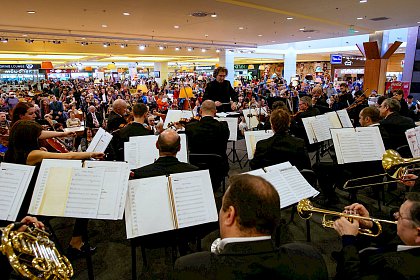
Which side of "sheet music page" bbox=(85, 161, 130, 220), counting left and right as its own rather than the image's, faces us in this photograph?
front

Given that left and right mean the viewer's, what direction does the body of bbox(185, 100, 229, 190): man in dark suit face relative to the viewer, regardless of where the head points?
facing away from the viewer

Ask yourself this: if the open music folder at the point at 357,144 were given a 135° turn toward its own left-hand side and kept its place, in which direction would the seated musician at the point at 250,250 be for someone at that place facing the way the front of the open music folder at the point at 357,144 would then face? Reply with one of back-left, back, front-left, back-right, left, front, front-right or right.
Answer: back-right

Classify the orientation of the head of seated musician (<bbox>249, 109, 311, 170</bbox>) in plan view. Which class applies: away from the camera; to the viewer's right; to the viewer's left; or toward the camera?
away from the camera

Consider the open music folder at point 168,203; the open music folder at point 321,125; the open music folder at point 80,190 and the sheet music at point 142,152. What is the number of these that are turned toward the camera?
4

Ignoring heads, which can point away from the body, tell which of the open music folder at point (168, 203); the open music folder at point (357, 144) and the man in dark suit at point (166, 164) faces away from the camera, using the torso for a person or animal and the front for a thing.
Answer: the man in dark suit

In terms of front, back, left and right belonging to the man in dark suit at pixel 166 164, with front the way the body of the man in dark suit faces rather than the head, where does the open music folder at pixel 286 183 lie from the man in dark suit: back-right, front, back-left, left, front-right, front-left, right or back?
right

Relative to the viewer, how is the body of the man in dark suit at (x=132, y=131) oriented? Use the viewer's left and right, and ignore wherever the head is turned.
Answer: facing away from the viewer and to the right of the viewer

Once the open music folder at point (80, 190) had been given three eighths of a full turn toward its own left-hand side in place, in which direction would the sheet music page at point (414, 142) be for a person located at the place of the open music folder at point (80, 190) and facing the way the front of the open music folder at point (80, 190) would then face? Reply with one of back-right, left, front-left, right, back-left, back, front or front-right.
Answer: front-right

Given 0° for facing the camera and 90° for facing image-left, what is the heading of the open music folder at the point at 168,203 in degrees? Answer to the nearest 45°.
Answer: approximately 0°

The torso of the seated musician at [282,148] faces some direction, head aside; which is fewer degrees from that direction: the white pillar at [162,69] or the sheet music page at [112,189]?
the white pillar

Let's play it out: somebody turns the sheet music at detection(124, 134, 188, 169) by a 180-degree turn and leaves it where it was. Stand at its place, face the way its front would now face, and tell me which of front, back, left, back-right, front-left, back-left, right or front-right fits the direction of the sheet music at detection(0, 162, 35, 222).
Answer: back-left

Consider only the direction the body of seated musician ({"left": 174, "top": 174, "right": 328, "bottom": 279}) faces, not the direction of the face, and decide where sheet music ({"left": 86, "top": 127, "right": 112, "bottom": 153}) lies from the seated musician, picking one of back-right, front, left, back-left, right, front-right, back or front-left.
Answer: front

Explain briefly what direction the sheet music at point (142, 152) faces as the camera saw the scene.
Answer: facing the viewer

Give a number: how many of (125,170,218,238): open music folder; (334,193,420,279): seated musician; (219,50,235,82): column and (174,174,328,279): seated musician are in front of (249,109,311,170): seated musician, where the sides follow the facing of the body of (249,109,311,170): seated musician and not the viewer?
1

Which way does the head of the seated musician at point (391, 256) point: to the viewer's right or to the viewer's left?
to the viewer's left

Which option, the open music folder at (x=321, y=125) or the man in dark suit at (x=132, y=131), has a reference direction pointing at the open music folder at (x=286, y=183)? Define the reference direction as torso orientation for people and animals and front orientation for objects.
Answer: the open music folder at (x=321, y=125)

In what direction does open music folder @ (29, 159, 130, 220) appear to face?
toward the camera

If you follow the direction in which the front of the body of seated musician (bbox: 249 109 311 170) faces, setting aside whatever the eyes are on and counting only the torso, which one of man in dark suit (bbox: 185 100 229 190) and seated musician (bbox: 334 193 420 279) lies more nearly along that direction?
the man in dark suit

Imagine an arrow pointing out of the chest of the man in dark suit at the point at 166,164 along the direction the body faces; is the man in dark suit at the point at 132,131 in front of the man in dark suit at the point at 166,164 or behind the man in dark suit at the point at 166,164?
in front

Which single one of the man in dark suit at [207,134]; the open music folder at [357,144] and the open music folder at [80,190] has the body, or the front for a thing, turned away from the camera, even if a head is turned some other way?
the man in dark suit

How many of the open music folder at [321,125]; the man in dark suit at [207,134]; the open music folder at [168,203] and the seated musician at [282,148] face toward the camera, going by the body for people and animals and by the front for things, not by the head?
2

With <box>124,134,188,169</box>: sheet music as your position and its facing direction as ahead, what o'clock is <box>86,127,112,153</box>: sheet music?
<box>86,127,112,153</box>: sheet music is roughly at 4 o'clock from <box>124,134,188,169</box>: sheet music.
